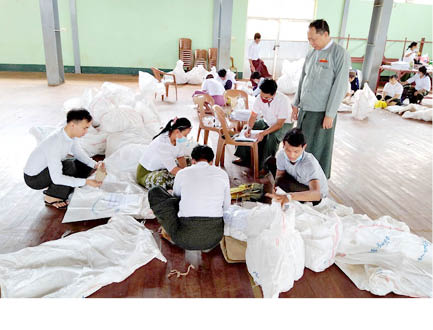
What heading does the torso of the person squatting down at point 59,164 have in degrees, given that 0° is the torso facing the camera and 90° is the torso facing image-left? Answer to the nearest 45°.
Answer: approximately 270°

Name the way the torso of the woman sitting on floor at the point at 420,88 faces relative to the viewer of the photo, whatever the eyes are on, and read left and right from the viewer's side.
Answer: facing the viewer and to the left of the viewer

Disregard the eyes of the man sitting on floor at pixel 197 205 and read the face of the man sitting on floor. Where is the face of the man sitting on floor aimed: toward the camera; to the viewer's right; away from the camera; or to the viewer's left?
away from the camera

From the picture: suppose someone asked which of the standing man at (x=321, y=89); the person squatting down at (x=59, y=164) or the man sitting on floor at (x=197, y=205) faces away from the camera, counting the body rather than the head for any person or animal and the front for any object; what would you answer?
the man sitting on floor

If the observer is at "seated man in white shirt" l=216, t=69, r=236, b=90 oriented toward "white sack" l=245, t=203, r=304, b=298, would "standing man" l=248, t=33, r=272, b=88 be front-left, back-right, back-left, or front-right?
back-left

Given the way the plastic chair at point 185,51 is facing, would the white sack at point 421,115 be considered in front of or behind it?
in front

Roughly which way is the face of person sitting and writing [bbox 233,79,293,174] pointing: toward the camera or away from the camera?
toward the camera

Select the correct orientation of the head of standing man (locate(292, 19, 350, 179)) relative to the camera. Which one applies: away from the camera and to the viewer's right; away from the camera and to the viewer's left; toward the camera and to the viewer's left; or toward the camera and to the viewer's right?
toward the camera and to the viewer's left

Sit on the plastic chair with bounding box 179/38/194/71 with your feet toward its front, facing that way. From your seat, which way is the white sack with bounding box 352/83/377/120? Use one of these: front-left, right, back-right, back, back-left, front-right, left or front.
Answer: front

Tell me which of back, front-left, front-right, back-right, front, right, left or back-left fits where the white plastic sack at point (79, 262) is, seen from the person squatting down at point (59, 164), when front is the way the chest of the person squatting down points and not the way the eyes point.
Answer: right

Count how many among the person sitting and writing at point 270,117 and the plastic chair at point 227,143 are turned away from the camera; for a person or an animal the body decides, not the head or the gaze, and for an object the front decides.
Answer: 0

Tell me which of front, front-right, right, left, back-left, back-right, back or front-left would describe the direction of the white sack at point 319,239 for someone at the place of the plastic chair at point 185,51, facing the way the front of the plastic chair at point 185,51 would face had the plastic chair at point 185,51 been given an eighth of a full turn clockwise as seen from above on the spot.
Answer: front

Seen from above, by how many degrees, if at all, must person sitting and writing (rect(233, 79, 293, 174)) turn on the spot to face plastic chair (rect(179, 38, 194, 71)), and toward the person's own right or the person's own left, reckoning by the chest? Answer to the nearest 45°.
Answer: approximately 135° to the person's own right

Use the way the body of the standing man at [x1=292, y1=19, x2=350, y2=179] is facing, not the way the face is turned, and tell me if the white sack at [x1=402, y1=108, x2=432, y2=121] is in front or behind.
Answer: behind
